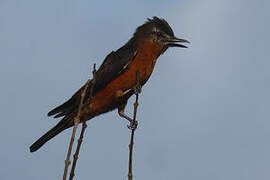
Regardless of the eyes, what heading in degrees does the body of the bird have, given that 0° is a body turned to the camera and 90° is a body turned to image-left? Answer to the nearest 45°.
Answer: approximately 270°
